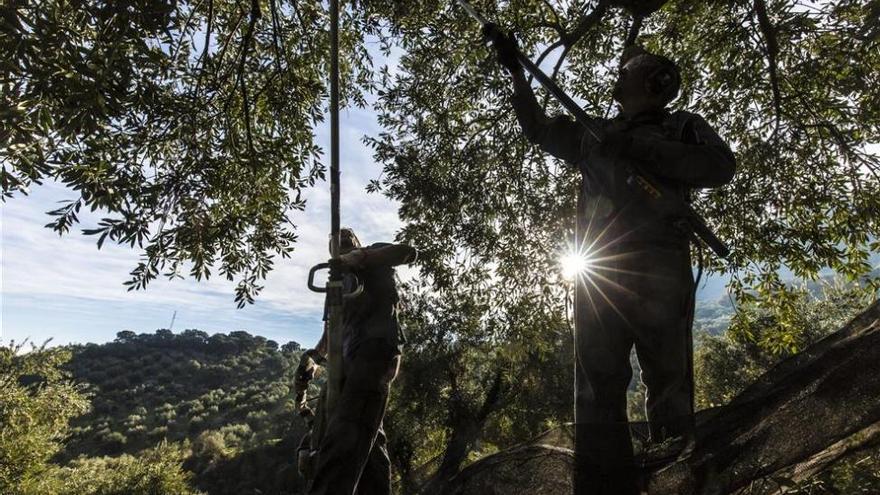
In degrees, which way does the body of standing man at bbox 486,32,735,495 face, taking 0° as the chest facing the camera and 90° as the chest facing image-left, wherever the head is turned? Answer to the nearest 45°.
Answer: approximately 45°

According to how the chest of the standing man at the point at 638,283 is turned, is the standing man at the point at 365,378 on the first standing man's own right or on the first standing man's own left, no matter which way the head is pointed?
on the first standing man's own right
